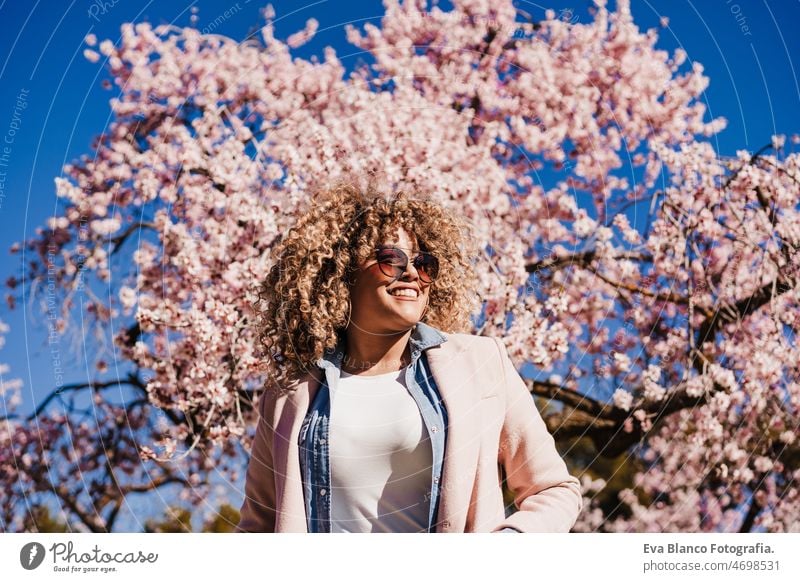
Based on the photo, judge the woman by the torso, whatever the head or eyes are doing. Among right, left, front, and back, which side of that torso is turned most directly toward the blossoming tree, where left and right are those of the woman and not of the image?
back

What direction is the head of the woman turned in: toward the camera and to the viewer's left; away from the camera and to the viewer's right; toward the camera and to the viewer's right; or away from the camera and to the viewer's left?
toward the camera and to the viewer's right

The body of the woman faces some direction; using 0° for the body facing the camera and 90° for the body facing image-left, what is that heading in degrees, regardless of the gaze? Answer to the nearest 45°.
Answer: approximately 0°
